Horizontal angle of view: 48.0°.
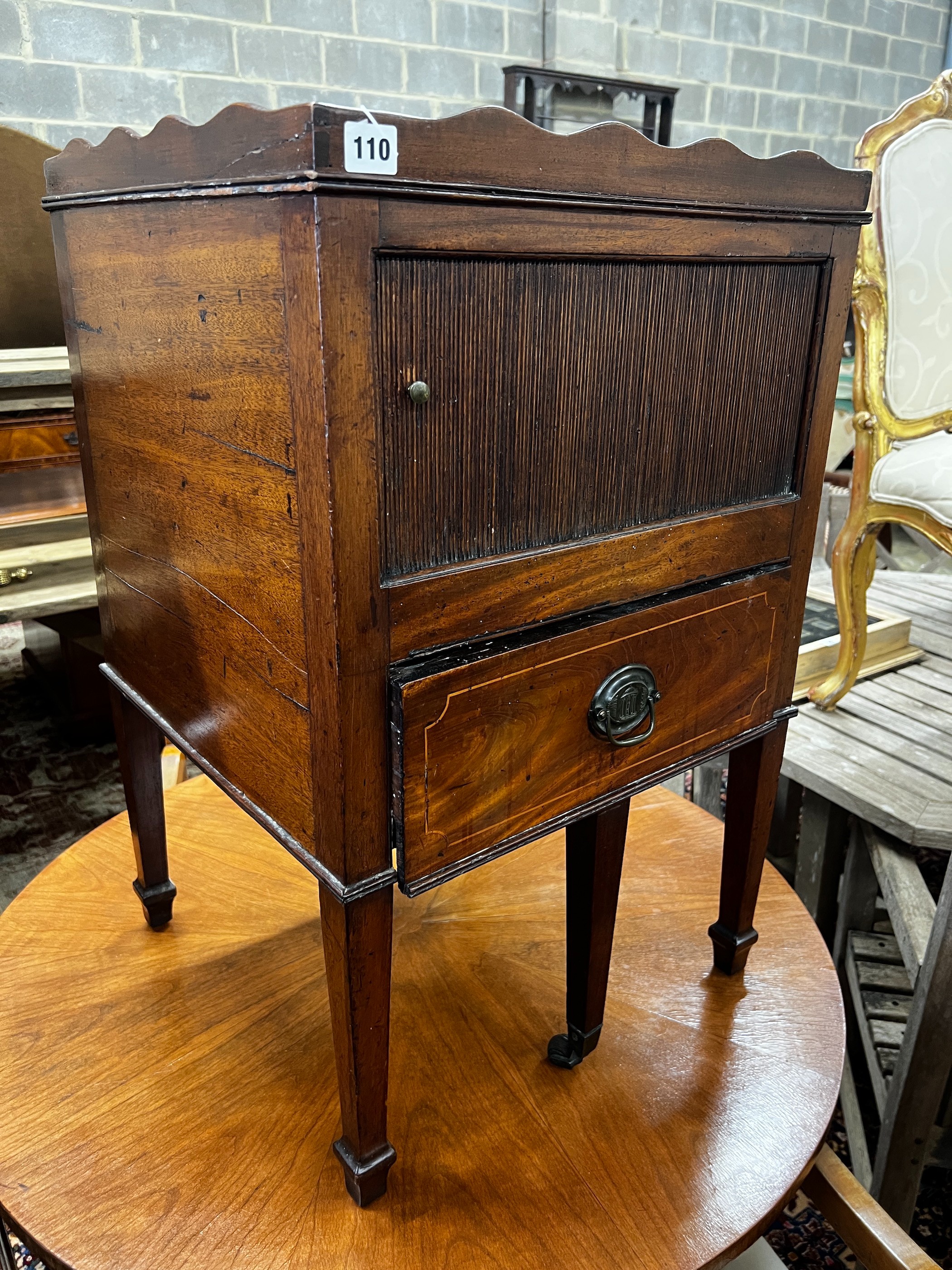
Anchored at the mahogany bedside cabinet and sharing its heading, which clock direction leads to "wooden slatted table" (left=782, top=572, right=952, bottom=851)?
The wooden slatted table is roughly at 9 o'clock from the mahogany bedside cabinet.

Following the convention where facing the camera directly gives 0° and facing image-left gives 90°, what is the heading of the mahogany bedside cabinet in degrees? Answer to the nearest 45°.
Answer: approximately 315°

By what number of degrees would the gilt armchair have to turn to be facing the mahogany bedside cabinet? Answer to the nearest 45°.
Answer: approximately 45° to its right

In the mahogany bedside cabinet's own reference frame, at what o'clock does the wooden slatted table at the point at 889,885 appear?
The wooden slatted table is roughly at 9 o'clock from the mahogany bedside cabinet.
